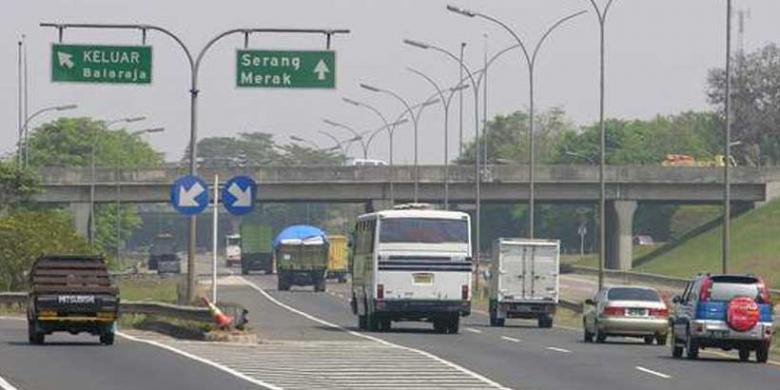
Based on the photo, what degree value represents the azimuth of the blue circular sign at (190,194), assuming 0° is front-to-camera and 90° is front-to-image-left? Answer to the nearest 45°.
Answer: approximately 0°

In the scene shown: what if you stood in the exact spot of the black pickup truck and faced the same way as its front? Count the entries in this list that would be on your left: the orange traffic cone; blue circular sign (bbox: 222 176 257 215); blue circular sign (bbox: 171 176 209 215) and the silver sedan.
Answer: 0

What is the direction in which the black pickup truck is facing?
away from the camera

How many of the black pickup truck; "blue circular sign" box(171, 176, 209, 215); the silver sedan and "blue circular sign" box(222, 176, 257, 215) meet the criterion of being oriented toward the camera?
2

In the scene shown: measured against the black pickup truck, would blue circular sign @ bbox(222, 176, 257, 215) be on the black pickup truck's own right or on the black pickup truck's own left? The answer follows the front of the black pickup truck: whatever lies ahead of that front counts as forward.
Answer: on the black pickup truck's own right

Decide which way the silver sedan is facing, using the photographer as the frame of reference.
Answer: facing away from the viewer

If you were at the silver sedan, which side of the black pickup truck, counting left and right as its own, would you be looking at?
right

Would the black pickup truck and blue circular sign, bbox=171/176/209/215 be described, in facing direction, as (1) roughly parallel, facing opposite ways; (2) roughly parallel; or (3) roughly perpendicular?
roughly parallel, facing opposite ways

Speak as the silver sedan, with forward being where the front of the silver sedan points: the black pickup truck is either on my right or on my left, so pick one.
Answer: on my left

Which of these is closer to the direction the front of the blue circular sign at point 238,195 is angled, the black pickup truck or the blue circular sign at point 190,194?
the black pickup truck

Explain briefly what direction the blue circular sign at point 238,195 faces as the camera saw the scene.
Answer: facing the viewer

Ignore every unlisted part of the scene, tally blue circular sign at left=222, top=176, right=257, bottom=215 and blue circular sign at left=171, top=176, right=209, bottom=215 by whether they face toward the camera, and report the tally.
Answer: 2

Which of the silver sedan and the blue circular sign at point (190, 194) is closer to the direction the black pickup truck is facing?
the blue circular sign

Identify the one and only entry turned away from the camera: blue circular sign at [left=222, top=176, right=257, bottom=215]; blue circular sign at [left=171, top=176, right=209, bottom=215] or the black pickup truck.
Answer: the black pickup truck
